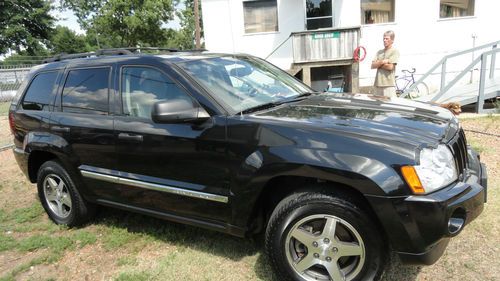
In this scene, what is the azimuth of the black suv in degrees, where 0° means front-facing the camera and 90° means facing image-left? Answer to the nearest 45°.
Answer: approximately 315°

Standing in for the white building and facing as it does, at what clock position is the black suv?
The black suv is roughly at 12 o'clock from the white building.

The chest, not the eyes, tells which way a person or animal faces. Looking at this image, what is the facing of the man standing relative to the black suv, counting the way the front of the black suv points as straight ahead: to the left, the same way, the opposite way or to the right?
to the right

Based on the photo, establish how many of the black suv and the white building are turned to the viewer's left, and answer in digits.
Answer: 0

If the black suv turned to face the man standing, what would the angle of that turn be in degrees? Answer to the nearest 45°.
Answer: approximately 90° to its left

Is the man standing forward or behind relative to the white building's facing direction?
forward

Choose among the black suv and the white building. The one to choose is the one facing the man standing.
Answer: the white building

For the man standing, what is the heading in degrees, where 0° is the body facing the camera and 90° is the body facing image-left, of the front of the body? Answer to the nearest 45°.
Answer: approximately 45°

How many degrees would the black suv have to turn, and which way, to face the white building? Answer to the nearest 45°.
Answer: approximately 135° to its left

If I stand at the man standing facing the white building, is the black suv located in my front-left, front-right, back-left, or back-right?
back-left
